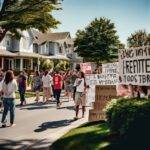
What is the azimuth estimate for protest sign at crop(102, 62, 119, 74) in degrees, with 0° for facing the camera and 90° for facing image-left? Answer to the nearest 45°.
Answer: approximately 0°

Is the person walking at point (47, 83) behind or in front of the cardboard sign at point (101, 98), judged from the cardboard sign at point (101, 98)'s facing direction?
behind

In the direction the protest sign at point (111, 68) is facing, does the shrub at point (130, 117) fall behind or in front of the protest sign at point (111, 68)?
in front

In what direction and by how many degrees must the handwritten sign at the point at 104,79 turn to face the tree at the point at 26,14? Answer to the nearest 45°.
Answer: approximately 90° to its right

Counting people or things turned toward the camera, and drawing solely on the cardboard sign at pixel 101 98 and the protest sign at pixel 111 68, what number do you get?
2

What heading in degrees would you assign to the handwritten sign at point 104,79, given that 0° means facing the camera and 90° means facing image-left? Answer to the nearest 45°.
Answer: approximately 0°

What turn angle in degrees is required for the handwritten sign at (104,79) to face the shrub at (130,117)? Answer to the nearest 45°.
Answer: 0° — it already faces it
